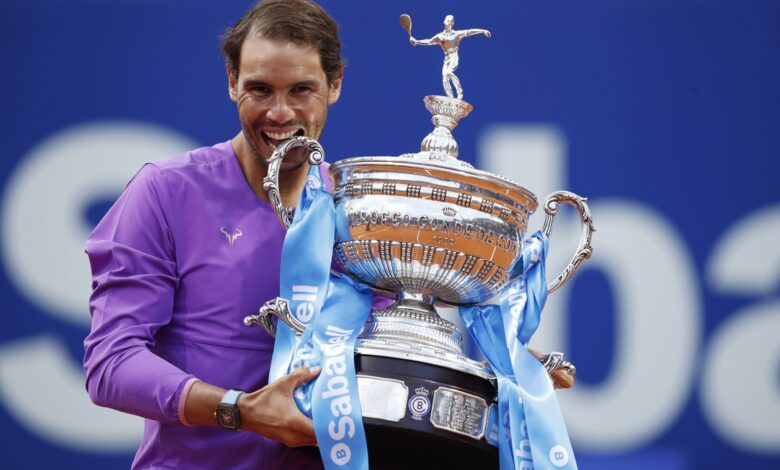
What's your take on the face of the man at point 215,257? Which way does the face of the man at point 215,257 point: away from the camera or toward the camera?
toward the camera

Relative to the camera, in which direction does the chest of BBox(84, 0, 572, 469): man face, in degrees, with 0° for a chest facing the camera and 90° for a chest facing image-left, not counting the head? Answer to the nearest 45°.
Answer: approximately 315°

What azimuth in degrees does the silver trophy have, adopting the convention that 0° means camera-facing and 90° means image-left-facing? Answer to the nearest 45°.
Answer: approximately 0°
